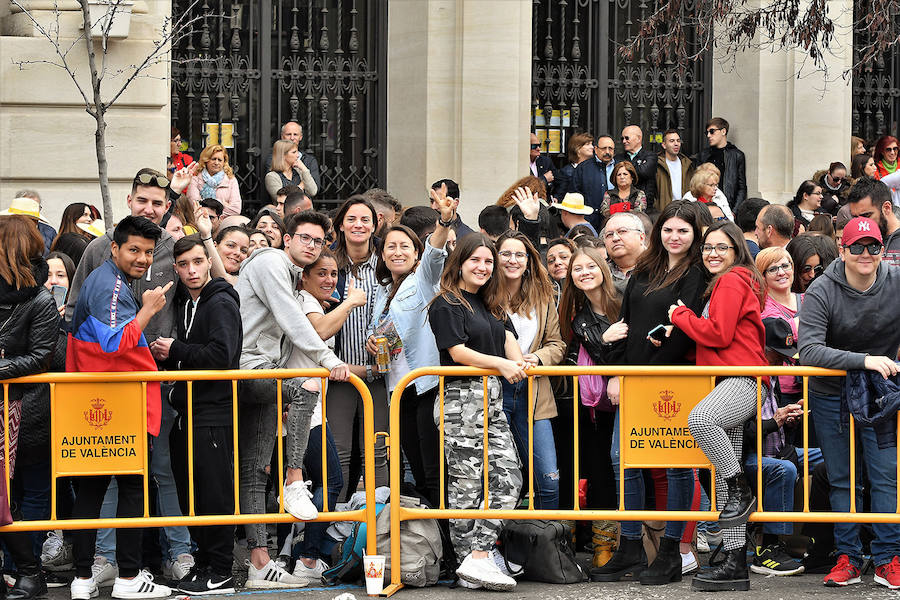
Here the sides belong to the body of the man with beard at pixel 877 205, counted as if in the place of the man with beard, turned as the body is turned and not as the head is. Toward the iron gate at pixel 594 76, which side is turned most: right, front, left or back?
right

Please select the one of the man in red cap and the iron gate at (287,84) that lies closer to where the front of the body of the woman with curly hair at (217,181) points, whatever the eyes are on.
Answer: the man in red cap

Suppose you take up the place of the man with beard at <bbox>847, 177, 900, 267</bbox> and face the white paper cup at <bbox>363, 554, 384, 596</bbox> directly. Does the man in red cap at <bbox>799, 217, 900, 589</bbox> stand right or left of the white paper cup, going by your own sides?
left

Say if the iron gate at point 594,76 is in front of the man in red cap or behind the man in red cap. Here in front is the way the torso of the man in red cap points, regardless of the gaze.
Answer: behind

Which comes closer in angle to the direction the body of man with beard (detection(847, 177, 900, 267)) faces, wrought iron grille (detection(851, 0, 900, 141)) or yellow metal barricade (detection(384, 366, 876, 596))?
the yellow metal barricade

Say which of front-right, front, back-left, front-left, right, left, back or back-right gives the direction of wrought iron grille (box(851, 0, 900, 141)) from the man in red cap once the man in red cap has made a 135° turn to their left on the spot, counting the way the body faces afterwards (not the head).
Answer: front-left

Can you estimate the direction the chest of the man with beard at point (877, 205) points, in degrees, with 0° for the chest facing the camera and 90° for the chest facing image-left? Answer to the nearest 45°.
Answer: approximately 45°

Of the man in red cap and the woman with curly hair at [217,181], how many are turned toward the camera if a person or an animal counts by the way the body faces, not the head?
2
